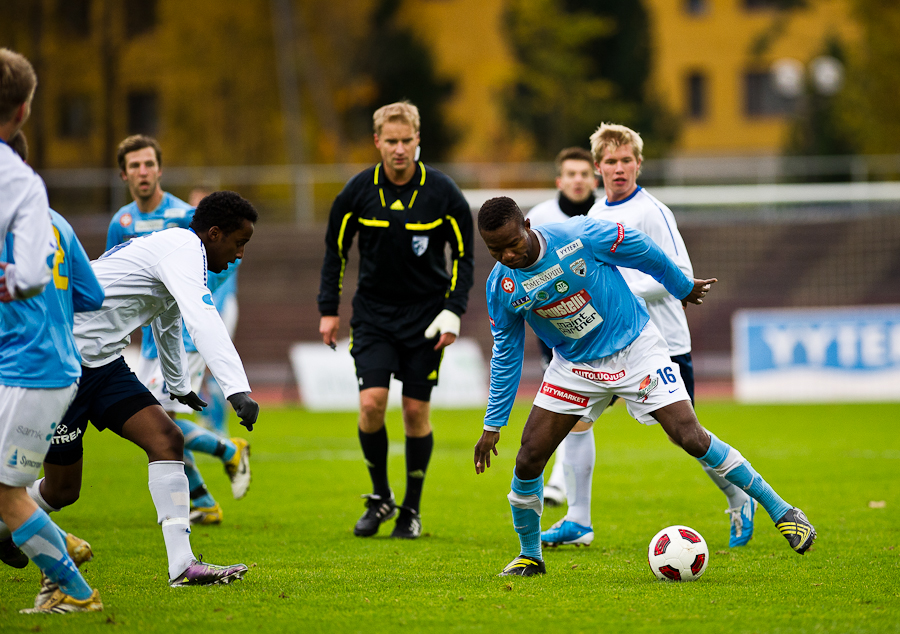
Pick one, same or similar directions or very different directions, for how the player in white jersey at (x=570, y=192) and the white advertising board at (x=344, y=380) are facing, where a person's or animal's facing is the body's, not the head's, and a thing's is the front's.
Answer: same or similar directions

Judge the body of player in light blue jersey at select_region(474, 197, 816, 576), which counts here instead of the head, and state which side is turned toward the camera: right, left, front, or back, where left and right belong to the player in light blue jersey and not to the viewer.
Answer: front

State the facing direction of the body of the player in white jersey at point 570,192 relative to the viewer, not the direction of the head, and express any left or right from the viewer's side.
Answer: facing the viewer

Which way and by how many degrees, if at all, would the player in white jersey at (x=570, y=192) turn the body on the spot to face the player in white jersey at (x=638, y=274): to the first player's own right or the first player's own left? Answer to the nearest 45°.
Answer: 0° — they already face them

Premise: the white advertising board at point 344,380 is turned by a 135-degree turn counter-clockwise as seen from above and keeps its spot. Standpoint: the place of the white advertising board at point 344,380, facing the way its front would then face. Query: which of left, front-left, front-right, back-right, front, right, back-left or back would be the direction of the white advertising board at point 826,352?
front-right

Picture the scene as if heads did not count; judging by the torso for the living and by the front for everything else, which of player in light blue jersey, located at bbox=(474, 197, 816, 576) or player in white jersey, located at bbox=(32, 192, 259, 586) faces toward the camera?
the player in light blue jersey

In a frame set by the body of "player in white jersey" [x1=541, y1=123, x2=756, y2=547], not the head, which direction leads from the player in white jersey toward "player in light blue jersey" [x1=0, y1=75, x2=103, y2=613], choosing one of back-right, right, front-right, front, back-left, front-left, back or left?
front

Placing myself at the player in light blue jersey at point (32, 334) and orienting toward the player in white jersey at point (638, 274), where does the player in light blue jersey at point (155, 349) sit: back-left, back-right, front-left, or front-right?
front-left

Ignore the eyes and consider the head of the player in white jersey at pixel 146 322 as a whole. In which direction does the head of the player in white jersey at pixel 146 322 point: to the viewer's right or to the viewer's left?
to the viewer's right

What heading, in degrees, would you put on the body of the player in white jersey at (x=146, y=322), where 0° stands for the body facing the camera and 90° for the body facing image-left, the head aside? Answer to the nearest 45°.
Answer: approximately 270°

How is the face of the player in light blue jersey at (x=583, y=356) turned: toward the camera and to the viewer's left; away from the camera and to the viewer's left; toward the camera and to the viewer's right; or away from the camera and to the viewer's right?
toward the camera and to the viewer's left

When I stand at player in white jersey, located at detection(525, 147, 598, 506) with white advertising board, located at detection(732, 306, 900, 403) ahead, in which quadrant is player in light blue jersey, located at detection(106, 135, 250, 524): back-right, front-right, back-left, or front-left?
back-left

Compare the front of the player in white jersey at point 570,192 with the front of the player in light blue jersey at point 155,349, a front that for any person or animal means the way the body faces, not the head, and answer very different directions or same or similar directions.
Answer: same or similar directions

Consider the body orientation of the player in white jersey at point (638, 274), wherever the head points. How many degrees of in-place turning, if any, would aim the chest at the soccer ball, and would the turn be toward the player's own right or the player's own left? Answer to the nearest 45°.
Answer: approximately 45° to the player's own left

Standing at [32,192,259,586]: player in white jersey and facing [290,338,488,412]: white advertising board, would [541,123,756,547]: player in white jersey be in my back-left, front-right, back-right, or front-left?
front-right

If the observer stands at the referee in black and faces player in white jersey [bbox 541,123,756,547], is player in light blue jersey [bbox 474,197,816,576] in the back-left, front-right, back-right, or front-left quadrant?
front-right

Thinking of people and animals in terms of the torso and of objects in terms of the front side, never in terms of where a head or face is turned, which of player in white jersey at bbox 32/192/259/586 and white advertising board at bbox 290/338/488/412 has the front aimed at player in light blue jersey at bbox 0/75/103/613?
the white advertising board

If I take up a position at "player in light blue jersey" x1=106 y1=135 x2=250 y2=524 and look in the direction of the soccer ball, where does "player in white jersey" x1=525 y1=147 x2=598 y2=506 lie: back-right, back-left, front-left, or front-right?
front-left

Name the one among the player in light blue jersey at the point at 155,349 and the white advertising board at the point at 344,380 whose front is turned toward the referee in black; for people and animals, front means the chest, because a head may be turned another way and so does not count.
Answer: the white advertising board
